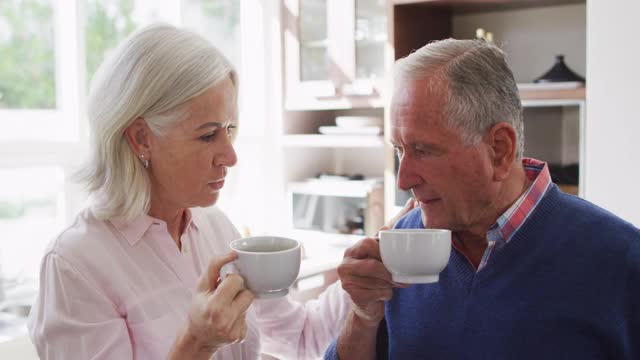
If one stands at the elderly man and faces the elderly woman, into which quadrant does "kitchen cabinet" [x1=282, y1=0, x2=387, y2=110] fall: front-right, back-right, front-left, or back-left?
front-right

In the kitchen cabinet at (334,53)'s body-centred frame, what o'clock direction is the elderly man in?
The elderly man is roughly at 12 o'clock from the kitchen cabinet.

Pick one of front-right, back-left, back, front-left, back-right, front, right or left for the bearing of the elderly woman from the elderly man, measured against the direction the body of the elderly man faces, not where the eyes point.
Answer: front-right

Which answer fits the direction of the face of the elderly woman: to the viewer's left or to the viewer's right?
to the viewer's right

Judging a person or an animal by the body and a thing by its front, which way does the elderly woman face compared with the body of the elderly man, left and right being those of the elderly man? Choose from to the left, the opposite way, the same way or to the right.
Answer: to the left

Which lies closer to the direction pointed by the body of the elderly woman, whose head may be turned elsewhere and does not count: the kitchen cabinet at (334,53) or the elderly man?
the elderly man

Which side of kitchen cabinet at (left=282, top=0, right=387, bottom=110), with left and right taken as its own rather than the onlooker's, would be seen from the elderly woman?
front

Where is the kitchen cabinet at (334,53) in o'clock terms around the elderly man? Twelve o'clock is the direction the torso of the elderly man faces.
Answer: The kitchen cabinet is roughly at 4 o'clock from the elderly man.

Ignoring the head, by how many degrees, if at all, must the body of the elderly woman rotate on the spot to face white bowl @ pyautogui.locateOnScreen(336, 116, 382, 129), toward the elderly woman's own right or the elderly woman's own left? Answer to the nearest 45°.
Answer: approximately 90° to the elderly woman's own left

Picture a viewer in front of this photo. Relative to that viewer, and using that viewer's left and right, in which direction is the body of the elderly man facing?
facing the viewer and to the left of the viewer

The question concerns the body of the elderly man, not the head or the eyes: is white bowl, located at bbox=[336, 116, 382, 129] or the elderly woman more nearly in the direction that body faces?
the elderly woman

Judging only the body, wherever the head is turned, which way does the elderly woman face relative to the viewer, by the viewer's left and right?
facing the viewer and to the right of the viewer

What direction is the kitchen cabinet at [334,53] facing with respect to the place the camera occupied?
facing the viewer

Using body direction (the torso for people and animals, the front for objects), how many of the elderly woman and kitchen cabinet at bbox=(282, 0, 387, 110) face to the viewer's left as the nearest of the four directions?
0
